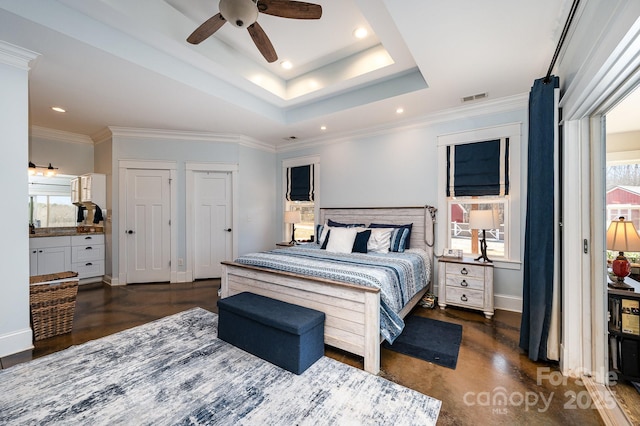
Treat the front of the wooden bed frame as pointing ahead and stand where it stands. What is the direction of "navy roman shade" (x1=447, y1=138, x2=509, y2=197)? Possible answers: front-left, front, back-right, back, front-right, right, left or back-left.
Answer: back

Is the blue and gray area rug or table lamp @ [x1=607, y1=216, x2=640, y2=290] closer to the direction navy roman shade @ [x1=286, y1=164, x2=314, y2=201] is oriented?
the blue and gray area rug

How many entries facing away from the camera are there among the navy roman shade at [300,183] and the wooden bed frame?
0

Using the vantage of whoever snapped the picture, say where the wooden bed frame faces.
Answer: facing the viewer and to the left of the viewer

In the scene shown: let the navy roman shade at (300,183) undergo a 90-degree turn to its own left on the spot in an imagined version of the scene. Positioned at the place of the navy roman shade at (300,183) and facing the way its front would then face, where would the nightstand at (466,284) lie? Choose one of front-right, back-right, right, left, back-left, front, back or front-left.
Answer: front

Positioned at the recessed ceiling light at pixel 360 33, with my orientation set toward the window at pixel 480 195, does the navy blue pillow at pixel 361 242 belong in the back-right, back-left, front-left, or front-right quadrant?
front-left

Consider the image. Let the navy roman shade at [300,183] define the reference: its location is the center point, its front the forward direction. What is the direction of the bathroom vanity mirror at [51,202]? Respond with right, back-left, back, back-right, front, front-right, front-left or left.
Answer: front-right

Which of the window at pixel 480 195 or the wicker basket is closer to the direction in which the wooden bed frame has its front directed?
the wicker basket

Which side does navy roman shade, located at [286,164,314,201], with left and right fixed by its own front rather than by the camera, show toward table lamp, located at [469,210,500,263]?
left

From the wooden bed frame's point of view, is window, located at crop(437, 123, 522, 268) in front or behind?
behind

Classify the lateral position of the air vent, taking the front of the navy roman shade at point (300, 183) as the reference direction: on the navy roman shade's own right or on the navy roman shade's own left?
on the navy roman shade's own left

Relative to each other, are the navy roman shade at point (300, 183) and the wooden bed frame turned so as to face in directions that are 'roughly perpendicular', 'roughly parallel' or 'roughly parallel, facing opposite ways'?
roughly parallel

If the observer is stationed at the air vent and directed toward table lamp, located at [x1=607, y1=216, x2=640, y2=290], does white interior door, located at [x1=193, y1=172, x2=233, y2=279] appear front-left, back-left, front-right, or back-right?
back-right

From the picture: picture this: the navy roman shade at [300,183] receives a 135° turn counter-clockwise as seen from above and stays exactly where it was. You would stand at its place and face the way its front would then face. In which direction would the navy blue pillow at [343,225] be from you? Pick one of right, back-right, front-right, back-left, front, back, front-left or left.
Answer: front-right

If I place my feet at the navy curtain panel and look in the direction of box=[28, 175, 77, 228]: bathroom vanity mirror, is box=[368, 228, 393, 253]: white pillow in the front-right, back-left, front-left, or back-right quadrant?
front-right

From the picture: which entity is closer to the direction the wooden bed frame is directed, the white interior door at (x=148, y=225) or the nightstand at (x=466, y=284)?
the white interior door

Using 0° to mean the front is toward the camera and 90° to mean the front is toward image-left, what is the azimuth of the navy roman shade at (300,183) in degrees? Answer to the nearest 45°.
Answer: approximately 45°

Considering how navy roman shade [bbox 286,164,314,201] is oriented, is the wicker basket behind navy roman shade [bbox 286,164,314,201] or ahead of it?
ahead

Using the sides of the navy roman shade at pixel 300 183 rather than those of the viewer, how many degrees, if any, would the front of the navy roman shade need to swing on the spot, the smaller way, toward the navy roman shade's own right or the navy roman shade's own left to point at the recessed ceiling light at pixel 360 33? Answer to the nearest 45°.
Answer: approximately 45° to the navy roman shade's own left
